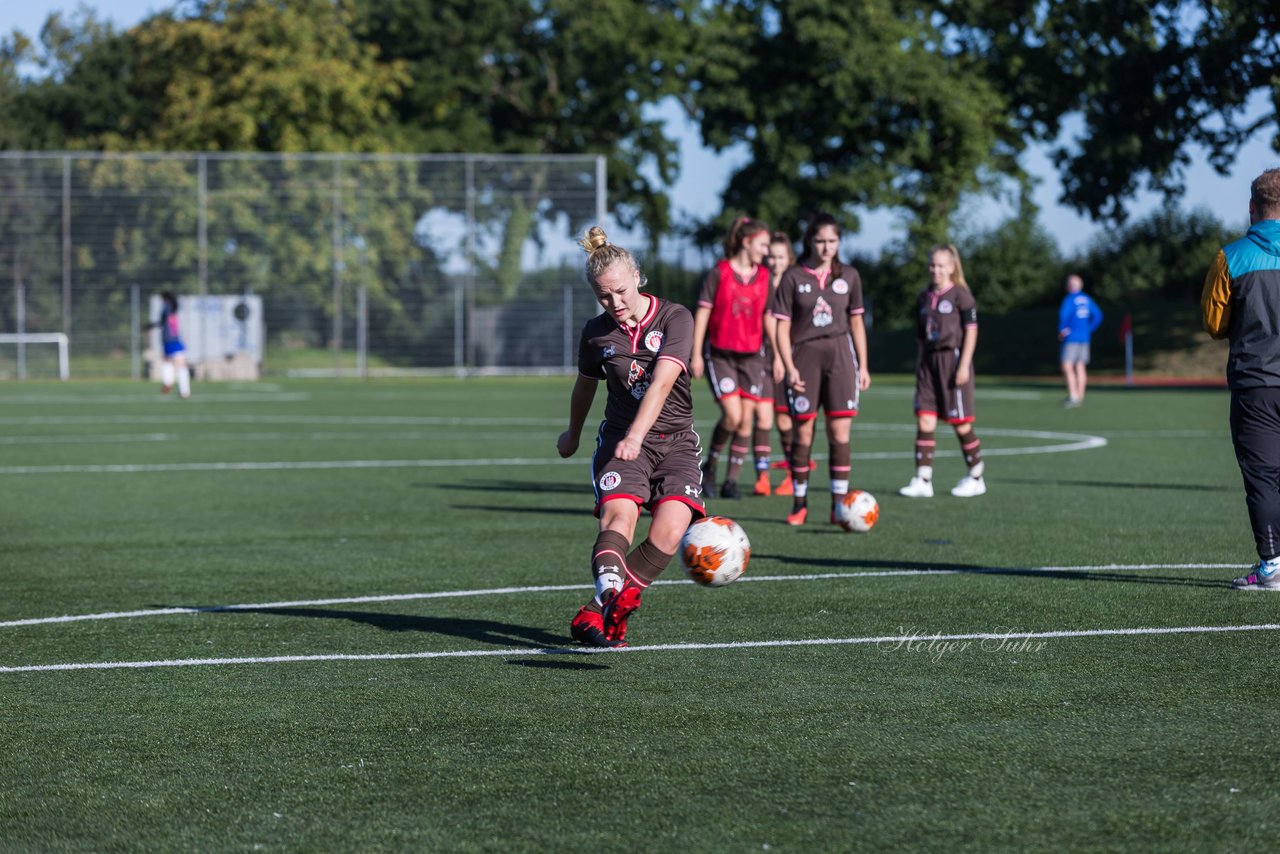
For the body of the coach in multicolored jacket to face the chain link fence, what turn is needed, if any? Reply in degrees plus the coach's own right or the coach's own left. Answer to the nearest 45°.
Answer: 0° — they already face it

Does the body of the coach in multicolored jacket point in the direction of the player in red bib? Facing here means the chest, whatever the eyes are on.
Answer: yes

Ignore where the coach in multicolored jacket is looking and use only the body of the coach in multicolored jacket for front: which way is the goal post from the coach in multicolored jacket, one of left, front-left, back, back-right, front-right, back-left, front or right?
front

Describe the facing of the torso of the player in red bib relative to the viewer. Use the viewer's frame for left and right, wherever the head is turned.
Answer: facing the viewer and to the right of the viewer

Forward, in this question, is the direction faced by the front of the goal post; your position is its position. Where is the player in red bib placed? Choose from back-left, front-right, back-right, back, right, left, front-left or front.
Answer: front

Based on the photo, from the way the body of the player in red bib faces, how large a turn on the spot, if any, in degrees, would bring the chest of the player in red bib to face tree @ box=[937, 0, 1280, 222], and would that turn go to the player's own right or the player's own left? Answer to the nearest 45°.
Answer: approximately 135° to the player's own left

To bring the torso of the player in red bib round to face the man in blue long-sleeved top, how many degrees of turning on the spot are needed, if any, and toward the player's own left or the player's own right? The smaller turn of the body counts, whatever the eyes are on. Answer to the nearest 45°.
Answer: approximately 135° to the player's own left

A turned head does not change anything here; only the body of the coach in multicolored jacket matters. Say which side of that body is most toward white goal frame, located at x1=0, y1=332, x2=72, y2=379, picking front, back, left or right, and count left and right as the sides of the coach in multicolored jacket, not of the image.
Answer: front

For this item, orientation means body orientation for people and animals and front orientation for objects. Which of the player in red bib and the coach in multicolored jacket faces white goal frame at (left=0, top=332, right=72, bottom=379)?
the coach in multicolored jacket

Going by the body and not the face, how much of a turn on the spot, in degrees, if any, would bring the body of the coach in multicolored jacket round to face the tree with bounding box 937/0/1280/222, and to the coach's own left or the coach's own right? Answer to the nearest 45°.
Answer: approximately 45° to the coach's own right

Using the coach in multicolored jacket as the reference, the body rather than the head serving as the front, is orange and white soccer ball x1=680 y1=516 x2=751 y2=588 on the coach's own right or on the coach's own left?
on the coach's own left

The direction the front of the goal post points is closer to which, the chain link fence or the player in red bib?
the player in red bib

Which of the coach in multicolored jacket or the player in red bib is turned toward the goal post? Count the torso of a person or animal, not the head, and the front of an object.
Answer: the coach in multicolored jacket
